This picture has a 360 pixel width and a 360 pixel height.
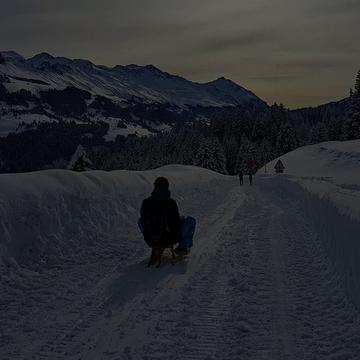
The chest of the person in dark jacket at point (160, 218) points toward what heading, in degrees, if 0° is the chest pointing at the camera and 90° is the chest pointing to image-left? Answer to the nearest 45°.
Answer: approximately 180°
